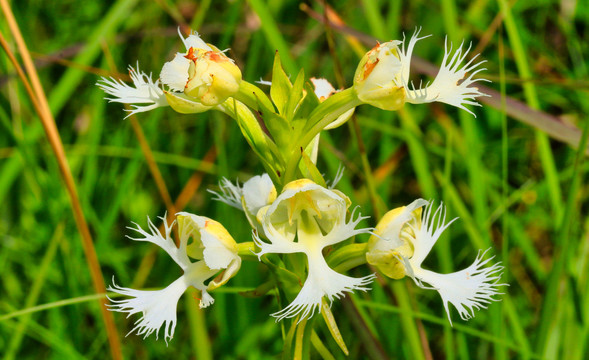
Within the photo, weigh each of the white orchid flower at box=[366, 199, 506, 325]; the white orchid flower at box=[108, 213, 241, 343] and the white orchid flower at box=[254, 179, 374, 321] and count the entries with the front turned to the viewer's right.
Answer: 1

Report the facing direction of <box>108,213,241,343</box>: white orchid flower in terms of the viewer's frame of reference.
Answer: facing the viewer and to the left of the viewer

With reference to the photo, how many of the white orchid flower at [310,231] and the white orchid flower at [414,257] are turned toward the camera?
1

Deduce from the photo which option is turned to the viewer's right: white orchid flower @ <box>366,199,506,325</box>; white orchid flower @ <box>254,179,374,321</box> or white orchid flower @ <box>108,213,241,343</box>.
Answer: white orchid flower @ <box>366,199,506,325</box>

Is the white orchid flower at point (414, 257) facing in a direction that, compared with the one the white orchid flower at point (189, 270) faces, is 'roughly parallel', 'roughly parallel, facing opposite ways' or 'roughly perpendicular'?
roughly parallel, facing opposite ways

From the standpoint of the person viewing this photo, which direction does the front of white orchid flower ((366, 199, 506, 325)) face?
facing to the right of the viewer

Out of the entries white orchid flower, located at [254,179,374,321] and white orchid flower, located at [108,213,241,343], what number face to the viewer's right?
0

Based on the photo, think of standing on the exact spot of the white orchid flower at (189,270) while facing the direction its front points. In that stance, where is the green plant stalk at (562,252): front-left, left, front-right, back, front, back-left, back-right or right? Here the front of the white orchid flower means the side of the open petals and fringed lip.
back-left

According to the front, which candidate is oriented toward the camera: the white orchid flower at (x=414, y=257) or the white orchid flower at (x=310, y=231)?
the white orchid flower at (x=310, y=231)

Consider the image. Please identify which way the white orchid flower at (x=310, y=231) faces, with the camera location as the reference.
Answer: facing the viewer

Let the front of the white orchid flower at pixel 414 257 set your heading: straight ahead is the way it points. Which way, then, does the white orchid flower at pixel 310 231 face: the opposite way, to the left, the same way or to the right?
to the right
